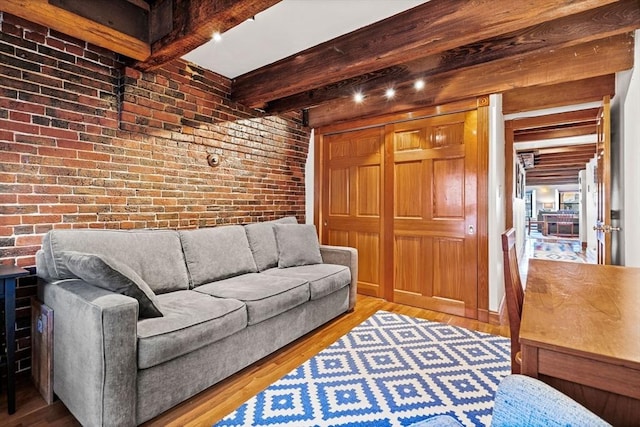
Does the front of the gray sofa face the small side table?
no

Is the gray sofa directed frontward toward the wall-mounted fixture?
no

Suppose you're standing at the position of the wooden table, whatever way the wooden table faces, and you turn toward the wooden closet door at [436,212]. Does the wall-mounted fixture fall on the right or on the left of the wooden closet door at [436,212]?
left

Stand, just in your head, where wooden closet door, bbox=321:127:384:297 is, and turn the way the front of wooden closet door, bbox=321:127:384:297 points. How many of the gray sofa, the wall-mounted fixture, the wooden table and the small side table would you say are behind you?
0

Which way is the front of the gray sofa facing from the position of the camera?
facing the viewer and to the right of the viewer

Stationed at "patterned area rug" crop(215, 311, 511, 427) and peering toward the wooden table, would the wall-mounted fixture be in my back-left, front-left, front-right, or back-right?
back-right

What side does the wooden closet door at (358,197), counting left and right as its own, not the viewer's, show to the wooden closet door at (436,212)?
left

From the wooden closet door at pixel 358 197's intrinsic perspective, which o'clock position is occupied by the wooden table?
The wooden table is roughly at 10 o'clock from the wooden closet door.

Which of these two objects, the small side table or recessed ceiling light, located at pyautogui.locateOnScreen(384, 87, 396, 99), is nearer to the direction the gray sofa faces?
the recessed ceiling light

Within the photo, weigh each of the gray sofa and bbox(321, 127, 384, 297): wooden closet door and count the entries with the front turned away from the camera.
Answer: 0

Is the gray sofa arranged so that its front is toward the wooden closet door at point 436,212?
no

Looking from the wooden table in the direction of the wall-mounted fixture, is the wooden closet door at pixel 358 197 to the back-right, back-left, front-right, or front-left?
front-right

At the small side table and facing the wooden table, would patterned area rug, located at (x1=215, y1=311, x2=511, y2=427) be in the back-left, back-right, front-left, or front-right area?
front-left

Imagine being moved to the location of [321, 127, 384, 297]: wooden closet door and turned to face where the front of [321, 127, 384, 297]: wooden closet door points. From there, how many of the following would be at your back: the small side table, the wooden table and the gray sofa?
0

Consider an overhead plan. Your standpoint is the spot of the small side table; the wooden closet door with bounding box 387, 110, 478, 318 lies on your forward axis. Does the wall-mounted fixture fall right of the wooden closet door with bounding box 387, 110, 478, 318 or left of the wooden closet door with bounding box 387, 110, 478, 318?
left

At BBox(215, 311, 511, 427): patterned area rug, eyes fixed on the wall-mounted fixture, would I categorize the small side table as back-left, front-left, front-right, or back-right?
front-left

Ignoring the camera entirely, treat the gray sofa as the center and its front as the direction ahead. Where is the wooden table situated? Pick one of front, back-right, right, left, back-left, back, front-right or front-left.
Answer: front

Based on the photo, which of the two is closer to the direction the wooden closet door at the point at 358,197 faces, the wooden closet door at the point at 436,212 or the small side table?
the small side table
